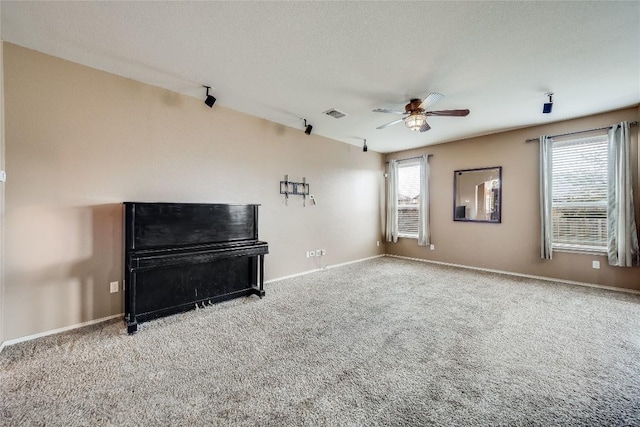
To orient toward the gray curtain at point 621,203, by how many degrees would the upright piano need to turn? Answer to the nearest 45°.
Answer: approximately 45° to its left

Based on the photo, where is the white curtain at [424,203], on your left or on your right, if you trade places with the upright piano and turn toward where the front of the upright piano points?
on your left

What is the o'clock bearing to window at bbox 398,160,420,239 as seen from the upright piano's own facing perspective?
The window is roughly at 10 o'clock from the upright piano.

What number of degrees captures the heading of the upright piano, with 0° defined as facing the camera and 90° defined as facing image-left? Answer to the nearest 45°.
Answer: approximately 315°

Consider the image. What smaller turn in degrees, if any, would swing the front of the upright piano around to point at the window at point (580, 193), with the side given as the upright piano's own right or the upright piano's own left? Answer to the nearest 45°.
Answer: approximately 45° to the upright piano's own left

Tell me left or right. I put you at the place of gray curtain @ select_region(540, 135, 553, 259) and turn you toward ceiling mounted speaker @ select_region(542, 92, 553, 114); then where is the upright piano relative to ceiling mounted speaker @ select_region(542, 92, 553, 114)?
right

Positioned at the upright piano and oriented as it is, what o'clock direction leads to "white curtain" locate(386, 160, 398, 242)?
The white curtain is roughly at 10 o'clock from the upright piano.
